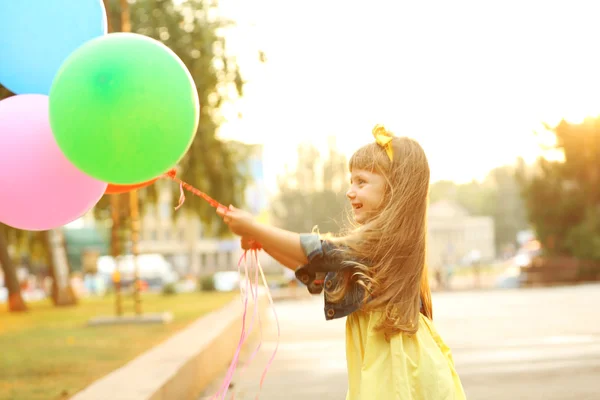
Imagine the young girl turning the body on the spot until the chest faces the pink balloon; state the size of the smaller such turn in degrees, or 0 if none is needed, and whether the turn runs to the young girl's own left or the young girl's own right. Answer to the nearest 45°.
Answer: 0° — they already face it

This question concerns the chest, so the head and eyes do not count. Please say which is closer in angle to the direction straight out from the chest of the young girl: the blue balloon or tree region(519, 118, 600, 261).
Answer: the blue balloon

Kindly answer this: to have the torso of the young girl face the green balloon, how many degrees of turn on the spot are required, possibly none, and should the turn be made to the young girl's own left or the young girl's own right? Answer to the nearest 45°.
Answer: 0° — they already face it

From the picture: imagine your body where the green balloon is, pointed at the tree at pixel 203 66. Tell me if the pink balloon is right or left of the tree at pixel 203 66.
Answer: left

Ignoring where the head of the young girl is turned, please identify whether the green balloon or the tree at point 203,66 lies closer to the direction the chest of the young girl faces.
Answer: the green balloon

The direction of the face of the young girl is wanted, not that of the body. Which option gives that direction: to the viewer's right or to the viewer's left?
to the viewer's left

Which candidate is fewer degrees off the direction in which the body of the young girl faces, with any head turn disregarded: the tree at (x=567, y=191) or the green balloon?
the green balloon

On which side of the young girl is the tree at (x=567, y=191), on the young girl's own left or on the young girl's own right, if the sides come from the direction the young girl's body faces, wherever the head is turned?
on the young girl's own right

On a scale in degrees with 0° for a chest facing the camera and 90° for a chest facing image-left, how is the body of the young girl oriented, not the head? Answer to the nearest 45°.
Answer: approximately 90°

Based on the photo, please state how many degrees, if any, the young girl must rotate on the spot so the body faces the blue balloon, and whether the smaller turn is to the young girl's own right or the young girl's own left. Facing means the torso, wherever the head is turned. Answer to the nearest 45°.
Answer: approximately 45° to the young girl's own right
